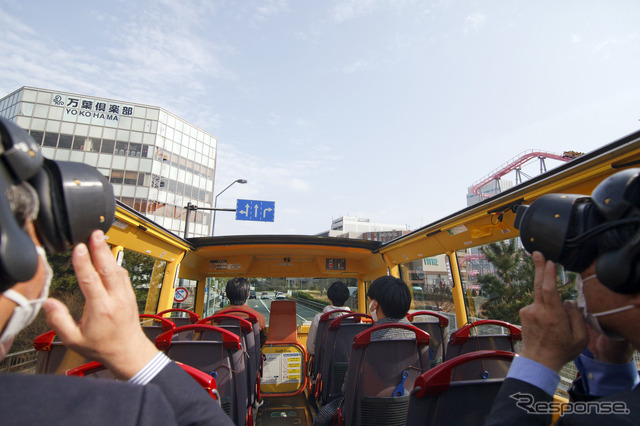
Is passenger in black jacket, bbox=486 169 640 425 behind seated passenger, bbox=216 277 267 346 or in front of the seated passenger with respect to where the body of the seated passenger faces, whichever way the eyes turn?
behind

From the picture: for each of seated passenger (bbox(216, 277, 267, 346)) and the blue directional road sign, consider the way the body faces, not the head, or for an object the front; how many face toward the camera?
1

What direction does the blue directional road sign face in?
toward the camera

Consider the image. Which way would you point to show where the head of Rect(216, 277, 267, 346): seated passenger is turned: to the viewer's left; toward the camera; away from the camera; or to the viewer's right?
away from the camera

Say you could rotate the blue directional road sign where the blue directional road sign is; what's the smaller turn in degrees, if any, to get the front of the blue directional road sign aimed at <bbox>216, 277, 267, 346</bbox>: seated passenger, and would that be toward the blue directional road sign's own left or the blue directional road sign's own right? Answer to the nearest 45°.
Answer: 0° — it already faces them

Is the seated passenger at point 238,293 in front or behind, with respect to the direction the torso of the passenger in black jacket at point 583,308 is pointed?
in front

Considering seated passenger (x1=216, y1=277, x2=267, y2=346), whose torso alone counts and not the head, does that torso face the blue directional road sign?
yes

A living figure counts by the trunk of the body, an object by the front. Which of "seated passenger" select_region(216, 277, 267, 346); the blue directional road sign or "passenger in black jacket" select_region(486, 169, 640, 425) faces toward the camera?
the blue directional road sign

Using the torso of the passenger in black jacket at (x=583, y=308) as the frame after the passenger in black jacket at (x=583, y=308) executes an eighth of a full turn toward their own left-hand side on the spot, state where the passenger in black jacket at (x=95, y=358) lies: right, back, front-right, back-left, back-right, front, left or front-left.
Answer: front

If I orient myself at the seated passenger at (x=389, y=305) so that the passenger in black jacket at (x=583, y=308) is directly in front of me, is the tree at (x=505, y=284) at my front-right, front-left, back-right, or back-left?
back-left

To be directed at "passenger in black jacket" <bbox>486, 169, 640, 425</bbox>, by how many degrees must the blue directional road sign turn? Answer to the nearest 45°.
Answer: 0° — it already faces them

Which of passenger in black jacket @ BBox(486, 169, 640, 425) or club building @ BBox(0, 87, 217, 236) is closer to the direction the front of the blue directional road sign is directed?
the passenger in black jacket

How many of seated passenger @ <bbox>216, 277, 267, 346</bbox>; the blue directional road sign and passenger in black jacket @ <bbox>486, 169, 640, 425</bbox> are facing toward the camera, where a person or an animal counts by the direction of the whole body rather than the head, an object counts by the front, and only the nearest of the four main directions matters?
1

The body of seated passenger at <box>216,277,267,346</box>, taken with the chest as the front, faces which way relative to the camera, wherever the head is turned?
away from the camera

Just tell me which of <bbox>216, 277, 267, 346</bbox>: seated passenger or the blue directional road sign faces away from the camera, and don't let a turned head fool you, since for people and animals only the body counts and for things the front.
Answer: the seated passenger

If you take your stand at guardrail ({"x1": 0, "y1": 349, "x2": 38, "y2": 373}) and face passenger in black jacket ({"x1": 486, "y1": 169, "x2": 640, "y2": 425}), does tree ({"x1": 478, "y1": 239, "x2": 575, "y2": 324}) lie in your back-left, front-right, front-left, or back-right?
front-left
